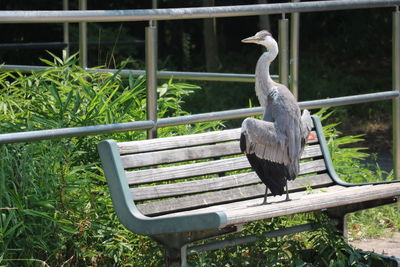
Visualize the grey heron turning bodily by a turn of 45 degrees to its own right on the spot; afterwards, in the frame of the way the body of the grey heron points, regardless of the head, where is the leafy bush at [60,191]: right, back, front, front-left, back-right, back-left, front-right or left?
left

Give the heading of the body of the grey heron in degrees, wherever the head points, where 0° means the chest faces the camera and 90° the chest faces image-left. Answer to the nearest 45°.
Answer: approximately 135°

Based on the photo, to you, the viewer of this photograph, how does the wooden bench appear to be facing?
facing the viewer and to the right of the viewer
